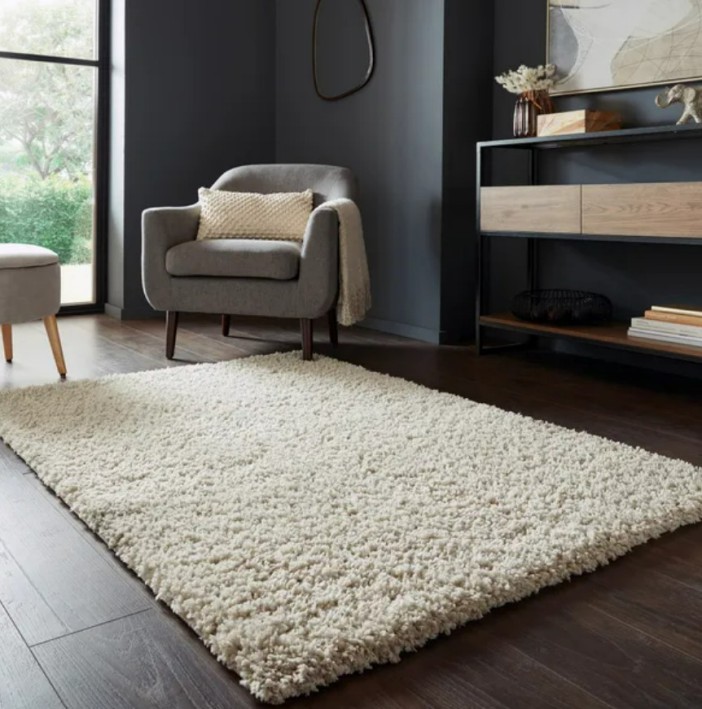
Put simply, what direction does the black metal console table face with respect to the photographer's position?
facing the viewer and to the left of the viewer

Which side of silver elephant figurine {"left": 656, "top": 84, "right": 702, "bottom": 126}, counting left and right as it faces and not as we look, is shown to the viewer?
left

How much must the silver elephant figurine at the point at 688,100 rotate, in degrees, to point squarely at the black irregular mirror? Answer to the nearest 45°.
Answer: approximately 45° to its right

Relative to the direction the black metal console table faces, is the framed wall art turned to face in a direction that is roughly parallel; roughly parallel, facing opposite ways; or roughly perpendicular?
roughly parallel

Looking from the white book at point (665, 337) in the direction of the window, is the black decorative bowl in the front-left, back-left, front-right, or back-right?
front-right
